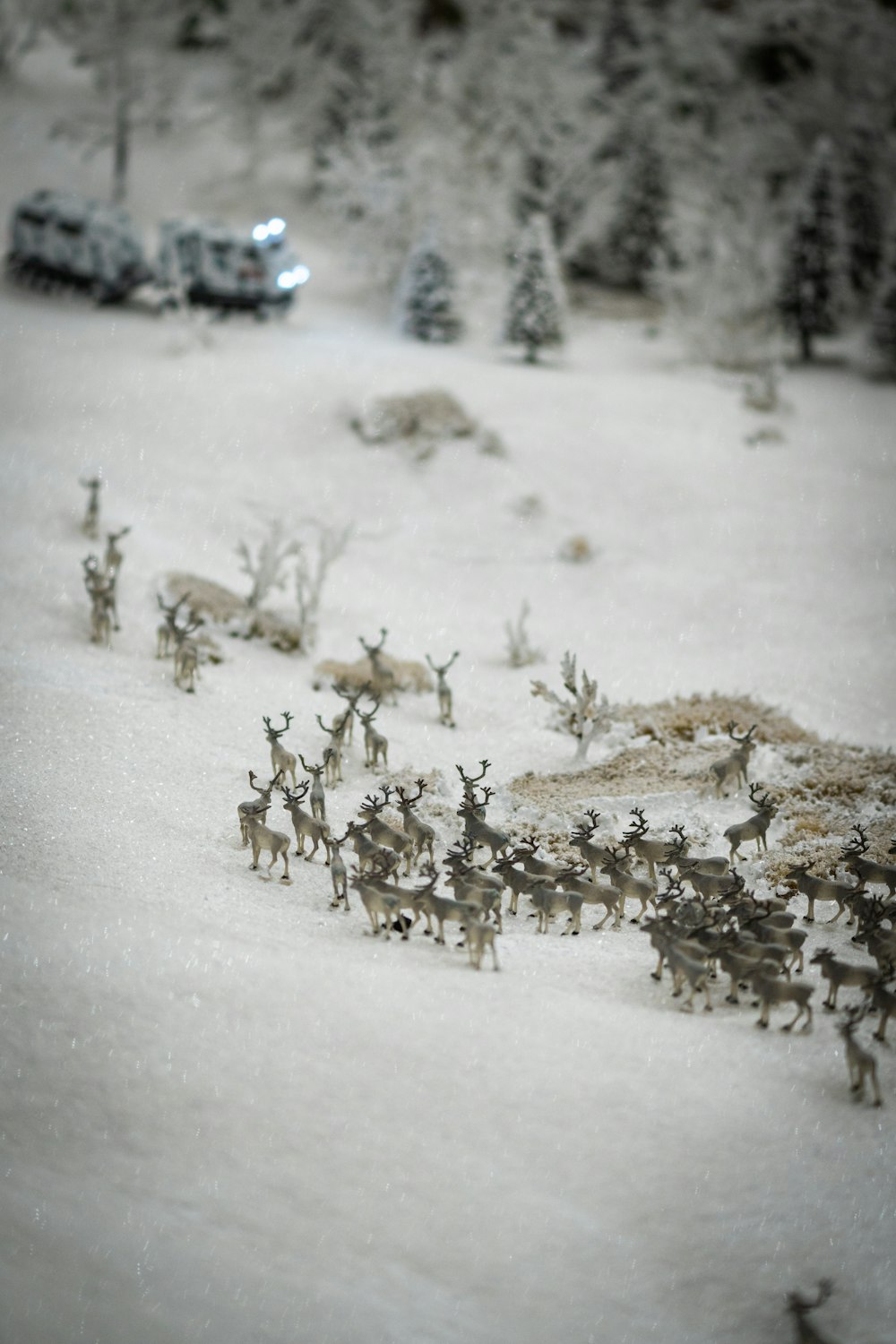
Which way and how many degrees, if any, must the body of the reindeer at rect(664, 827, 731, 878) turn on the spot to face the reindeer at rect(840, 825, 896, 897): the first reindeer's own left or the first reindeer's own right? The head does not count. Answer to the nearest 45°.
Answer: approximately 180°

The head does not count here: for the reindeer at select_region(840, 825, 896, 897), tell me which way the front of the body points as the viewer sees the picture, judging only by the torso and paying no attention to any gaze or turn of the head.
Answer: to the viewer's left

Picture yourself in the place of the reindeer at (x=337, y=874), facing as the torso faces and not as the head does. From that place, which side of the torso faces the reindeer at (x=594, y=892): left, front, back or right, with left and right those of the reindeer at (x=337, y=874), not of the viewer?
right

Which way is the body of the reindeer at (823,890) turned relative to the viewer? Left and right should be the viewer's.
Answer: facing to the left of the viewer

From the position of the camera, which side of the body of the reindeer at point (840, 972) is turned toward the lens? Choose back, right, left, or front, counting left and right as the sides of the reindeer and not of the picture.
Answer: left

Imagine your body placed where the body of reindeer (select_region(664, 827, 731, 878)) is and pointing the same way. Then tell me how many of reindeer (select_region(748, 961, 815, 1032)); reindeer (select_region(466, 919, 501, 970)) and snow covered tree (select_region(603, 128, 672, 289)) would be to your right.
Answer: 1

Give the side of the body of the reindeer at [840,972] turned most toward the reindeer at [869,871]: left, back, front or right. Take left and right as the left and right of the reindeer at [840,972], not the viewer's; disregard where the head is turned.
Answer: right

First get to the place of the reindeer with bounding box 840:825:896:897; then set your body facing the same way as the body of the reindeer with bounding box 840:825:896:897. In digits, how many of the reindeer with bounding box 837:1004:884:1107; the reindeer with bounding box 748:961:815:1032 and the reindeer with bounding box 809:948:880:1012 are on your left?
3

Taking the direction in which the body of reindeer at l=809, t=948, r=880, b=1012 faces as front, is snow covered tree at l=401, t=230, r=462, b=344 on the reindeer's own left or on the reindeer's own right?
on the reindeer's own right

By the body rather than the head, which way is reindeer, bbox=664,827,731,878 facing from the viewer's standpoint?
to the viewer's left
